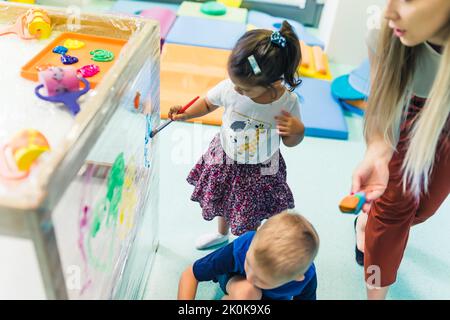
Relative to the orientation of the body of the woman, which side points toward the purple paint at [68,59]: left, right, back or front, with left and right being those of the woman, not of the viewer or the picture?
front

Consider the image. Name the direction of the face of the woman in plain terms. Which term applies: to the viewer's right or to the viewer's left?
to the viewer's left

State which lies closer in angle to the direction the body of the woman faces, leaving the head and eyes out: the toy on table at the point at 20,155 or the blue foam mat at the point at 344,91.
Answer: the toy on table

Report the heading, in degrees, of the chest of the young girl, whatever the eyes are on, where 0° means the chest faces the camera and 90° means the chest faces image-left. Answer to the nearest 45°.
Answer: approximately 45°

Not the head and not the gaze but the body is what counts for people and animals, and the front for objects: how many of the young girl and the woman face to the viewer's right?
0

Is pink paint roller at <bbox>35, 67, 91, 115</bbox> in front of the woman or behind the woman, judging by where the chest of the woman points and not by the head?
in front

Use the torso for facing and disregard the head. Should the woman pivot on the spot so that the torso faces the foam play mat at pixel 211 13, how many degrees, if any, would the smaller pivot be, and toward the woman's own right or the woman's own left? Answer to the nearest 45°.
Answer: approximately 90° to the woman's own right

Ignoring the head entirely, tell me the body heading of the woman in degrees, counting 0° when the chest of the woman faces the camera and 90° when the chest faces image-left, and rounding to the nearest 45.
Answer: approximately 45°
